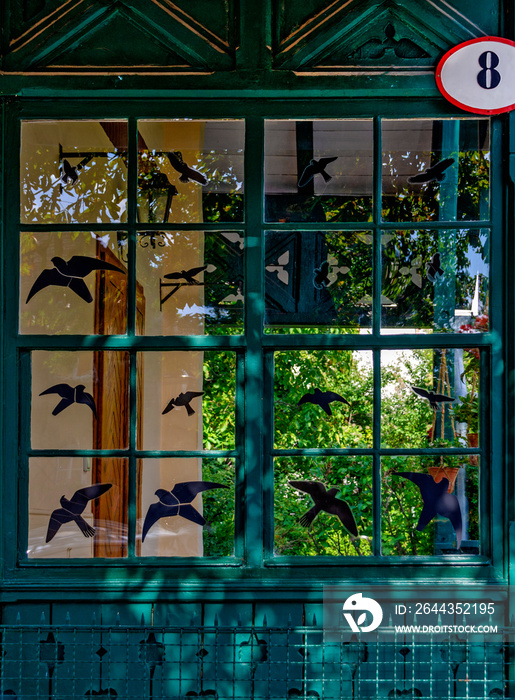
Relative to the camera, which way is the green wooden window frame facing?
toward the camera

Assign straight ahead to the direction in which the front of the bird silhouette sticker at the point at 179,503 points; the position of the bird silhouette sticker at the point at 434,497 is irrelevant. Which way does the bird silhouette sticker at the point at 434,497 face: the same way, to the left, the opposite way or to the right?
the opposite way
